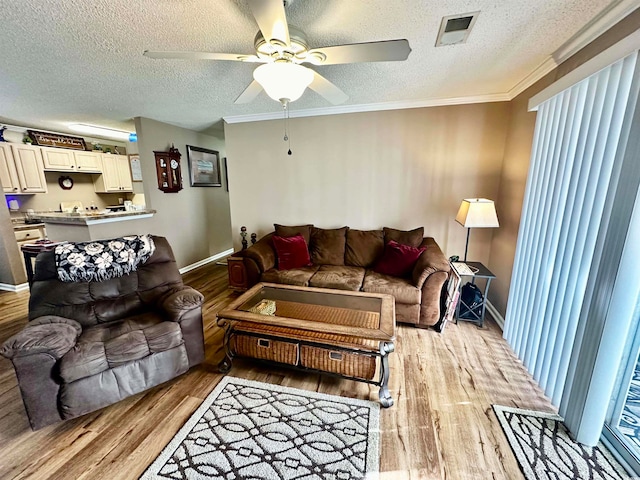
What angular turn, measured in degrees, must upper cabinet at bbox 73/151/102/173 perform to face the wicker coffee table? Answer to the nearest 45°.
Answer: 0° — it already faces it

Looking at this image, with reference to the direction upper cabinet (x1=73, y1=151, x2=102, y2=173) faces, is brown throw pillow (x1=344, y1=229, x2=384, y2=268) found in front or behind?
in front

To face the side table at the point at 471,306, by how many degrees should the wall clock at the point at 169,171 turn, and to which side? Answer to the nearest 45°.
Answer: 0° — it already faces it

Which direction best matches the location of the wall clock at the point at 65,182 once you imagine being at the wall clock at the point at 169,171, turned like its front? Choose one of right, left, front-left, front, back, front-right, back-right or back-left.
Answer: back

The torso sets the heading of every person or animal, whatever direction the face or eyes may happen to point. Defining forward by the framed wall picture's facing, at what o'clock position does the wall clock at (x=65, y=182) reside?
The wall clock is roughly at 5 o'clock from the framed wall picture.

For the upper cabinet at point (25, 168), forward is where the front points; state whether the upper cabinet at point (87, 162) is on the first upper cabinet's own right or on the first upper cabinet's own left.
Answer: on the first upper cabinet's own left

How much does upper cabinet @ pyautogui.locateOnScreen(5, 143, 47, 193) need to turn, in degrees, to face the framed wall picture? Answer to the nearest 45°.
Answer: approximately 45° to its left

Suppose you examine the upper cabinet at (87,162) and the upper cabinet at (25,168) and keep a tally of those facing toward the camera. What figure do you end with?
2

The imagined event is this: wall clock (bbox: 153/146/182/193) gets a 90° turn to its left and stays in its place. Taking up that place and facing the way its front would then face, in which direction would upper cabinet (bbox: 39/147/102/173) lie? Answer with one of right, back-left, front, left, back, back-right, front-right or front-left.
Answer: left

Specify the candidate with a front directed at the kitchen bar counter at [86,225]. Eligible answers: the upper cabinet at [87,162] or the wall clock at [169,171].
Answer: the upper cabinet

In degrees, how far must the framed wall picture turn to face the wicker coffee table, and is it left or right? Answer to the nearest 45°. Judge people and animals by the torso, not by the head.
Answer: approximately 45° to its right

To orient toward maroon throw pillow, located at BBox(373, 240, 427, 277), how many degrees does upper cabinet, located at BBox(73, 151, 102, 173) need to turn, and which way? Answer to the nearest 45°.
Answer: approximately 45° to its left

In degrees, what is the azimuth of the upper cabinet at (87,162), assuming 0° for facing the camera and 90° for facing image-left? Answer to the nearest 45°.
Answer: approximately 0°

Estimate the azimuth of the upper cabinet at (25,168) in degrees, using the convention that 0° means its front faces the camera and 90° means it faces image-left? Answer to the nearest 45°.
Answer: approximately 0°

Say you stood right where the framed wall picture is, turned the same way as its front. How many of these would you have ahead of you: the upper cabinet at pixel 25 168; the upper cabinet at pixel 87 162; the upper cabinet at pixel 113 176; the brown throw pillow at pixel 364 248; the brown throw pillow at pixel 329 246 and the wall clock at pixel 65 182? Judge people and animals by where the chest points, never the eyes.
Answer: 2
